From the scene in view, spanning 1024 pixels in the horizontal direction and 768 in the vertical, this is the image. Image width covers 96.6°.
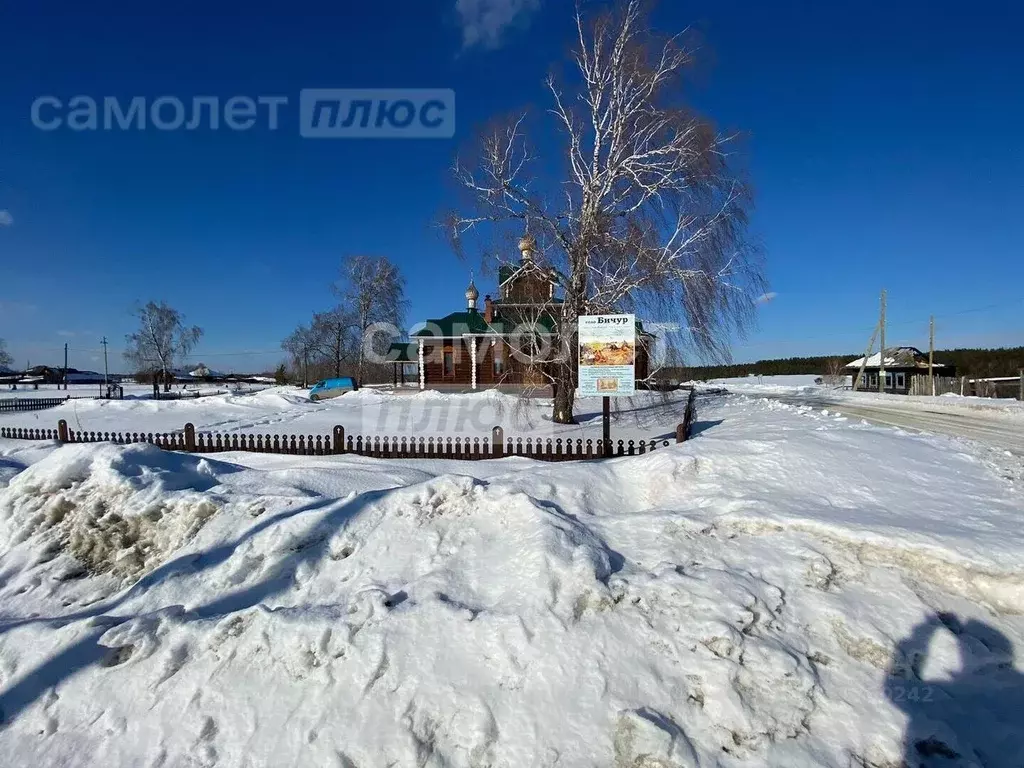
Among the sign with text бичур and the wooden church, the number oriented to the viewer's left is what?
1

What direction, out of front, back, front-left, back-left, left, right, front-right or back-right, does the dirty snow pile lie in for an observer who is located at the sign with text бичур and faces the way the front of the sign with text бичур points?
front-right

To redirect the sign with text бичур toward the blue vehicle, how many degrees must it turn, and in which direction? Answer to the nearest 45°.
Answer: approximately 135° to its right

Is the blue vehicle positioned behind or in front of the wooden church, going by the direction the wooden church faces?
in front

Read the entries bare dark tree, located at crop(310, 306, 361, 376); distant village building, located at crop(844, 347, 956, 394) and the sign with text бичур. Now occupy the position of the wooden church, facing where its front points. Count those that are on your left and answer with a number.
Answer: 1

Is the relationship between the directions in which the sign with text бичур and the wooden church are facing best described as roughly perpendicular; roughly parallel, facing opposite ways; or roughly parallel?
roughly perpendicular

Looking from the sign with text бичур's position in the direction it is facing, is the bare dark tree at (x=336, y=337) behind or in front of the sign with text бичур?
behind

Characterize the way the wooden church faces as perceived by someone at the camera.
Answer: facing to the left of the viewer
